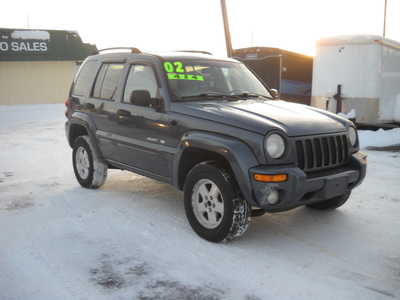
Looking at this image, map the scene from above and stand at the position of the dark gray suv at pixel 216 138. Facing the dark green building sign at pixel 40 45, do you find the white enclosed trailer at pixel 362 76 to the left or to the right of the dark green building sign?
right

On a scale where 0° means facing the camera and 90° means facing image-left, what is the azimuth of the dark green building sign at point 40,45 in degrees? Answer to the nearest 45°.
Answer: approximately 0°

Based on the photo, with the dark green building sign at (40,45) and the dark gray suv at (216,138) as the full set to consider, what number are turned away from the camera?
0

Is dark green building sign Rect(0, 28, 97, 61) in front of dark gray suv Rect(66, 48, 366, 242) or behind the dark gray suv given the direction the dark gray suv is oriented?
behind

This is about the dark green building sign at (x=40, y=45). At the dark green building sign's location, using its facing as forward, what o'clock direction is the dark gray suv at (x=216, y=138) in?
The dark gray suv is roughly at 12 o'clock from the dark green building sign.

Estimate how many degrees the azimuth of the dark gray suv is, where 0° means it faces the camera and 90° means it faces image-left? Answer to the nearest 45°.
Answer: approximately 315°
